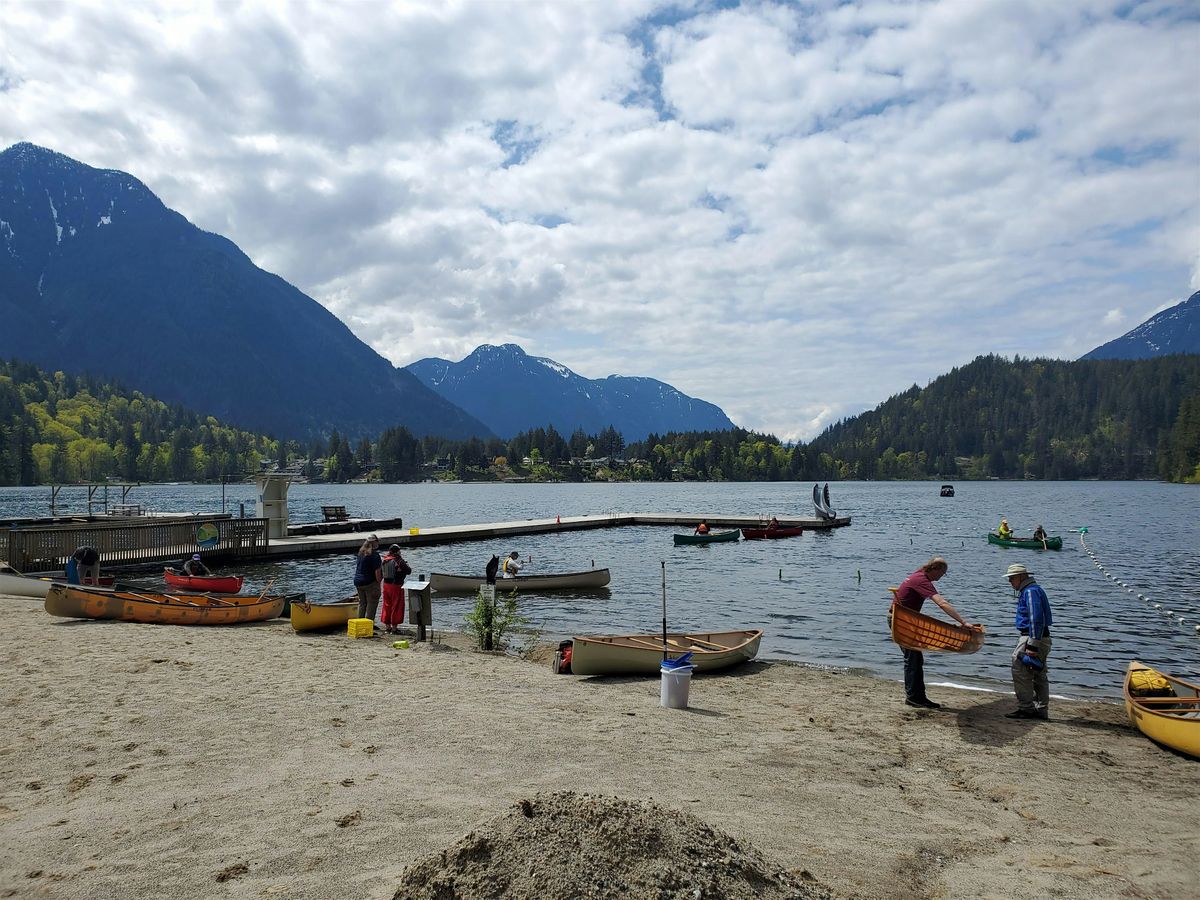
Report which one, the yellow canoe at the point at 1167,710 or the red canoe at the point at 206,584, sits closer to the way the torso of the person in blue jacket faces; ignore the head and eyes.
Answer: the red canoe

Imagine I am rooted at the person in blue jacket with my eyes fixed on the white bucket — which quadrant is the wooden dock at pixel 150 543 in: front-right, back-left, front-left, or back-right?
front-right

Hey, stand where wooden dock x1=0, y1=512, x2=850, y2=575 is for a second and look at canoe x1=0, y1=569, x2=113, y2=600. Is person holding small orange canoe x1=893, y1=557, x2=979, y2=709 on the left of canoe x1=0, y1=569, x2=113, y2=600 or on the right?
left

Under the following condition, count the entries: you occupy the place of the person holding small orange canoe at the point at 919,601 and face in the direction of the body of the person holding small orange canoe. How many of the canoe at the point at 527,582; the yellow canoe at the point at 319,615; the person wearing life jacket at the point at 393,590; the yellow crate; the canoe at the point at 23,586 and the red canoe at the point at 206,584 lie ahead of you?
0

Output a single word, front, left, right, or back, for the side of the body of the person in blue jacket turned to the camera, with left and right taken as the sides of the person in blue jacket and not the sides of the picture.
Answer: left

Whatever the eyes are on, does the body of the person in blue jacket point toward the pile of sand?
no

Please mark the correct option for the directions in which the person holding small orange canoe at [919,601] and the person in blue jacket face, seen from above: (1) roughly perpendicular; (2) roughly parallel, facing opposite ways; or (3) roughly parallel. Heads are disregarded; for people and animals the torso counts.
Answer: roughly parallel, facing opposite ways

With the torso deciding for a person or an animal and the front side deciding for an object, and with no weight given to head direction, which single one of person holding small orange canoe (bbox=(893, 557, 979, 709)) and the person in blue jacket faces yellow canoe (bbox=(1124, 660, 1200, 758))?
the person holding small orange canoe

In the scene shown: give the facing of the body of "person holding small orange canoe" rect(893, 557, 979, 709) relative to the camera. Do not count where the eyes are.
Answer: to the viewer's right

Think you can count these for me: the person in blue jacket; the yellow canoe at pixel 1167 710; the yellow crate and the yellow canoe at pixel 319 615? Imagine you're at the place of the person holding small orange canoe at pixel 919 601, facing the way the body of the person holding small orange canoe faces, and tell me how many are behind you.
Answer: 2

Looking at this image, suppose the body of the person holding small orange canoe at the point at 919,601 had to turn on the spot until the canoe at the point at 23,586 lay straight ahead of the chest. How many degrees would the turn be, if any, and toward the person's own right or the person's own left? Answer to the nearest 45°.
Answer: approximately 180°

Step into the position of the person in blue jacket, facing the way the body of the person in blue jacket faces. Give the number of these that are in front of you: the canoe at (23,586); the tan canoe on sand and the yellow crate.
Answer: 3

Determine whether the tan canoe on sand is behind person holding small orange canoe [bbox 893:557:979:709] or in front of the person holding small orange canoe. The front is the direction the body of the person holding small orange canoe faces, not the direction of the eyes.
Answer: behind
